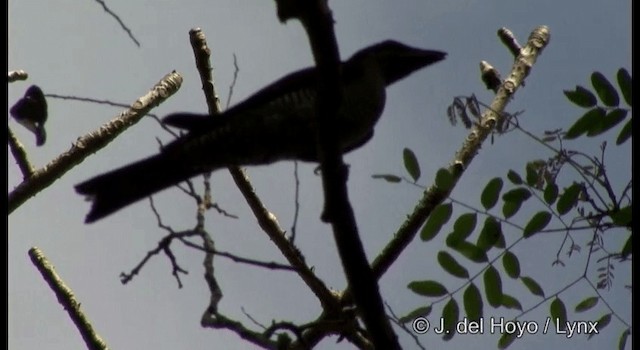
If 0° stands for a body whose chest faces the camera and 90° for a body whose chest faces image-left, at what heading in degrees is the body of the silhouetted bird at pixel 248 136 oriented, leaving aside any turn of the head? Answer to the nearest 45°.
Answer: approximately 270°

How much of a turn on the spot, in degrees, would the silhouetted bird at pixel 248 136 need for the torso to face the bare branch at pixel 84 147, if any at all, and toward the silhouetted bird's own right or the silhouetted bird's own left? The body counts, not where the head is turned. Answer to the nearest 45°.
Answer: approximately 135° to the silhouetted bird's own left
